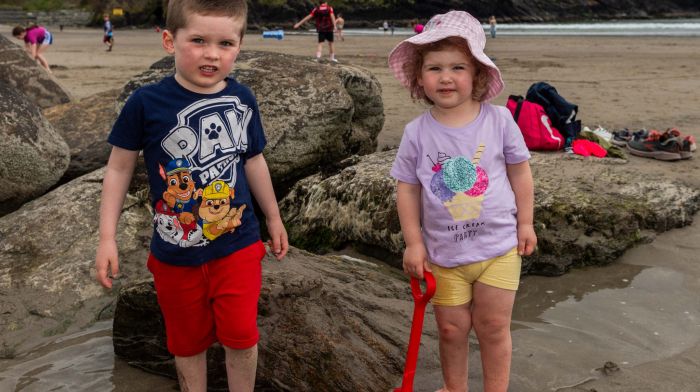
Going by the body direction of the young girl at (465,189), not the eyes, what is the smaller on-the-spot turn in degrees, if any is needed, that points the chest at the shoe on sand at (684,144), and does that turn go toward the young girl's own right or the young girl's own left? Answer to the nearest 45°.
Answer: approximately 135° to the young girl's own left

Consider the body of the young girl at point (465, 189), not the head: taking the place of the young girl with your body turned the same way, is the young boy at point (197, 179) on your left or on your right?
on your right

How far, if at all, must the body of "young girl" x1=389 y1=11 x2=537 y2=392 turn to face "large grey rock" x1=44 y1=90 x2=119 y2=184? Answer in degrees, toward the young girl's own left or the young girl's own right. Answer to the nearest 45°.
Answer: approximately 135° to the young girl's own right

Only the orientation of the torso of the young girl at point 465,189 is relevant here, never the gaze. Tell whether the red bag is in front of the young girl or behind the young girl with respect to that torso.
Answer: behind

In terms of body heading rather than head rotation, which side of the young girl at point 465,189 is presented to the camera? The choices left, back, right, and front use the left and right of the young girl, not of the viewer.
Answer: front

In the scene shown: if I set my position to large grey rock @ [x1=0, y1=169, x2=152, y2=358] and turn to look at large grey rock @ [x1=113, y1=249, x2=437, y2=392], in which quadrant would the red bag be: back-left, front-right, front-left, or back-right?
front-left

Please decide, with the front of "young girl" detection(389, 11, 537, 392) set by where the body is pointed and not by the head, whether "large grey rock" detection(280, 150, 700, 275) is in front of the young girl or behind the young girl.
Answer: behind

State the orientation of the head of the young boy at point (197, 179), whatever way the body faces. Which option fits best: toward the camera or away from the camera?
toward the camera

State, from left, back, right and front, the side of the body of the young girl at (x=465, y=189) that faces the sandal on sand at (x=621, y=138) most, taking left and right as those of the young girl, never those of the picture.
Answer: back
